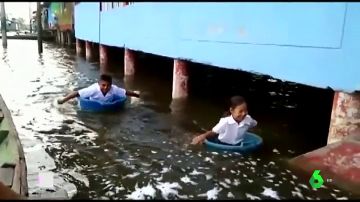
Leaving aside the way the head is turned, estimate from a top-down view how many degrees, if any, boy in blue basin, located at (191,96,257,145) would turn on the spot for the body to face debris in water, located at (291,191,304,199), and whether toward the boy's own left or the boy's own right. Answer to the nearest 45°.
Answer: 0° — they already face it

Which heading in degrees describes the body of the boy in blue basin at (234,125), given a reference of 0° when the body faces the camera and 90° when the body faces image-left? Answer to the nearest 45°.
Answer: approximately 315°

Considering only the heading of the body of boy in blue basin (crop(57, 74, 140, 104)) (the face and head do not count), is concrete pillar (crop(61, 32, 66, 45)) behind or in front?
behind

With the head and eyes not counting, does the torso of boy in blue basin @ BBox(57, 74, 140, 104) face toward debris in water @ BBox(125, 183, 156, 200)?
yes

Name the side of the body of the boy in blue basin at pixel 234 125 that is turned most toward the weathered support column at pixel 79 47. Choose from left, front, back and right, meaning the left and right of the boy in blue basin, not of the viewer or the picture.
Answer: back

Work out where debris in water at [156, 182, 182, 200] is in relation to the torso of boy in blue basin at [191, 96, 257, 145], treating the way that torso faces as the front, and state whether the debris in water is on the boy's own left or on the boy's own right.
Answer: on the boy's own right

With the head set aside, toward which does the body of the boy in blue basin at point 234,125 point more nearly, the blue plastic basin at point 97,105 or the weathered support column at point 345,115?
the weathered support column

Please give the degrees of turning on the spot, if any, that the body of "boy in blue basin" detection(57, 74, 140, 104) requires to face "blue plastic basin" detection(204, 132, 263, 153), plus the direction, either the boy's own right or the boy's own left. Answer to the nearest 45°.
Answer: approximately 45° to the boy's own left

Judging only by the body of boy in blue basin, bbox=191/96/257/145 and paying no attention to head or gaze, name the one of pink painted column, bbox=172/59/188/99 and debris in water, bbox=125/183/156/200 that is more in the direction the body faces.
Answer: the debris in water

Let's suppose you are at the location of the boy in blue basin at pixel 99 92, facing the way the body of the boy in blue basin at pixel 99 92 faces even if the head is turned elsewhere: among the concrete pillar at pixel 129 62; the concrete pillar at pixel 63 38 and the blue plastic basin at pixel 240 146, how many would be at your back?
2
